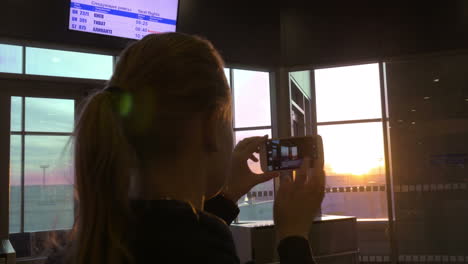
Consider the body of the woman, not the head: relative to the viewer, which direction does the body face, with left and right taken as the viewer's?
facing away from the viewer and to the right of the viewer

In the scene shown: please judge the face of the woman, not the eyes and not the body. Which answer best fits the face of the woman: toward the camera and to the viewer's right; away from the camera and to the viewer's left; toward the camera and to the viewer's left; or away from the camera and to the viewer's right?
away from the camera and to the viewer's right

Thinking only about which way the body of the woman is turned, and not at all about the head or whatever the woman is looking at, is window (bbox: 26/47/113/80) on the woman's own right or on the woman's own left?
on the woman's own left

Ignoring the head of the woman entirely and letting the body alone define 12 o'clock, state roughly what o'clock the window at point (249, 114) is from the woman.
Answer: The window is roughly at 11 o'clock from the woman.

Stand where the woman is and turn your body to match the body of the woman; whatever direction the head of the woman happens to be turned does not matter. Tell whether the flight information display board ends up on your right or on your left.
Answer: on your left
